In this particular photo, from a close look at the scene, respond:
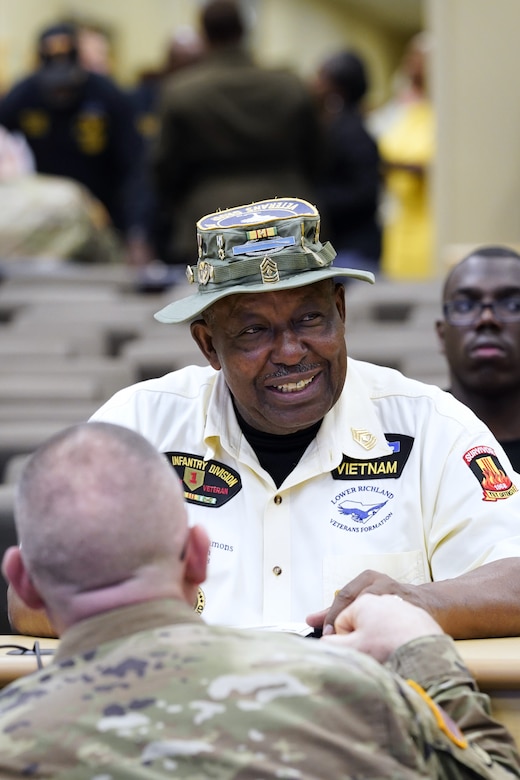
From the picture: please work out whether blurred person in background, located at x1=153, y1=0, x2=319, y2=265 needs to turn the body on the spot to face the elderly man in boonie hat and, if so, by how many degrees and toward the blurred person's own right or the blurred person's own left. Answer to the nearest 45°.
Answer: approximately 180°

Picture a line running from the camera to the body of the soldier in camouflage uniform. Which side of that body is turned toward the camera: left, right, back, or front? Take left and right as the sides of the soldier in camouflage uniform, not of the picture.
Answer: back

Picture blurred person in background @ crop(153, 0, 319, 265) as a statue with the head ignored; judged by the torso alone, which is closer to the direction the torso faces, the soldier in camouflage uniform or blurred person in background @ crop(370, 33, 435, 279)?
the blurred person in background

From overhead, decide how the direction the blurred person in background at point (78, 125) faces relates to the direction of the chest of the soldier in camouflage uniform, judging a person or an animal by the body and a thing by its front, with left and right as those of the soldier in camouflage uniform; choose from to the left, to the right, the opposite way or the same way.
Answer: the opposite way

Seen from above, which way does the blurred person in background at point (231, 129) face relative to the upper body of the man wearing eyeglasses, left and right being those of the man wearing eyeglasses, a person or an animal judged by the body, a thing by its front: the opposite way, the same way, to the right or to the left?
the opposite way

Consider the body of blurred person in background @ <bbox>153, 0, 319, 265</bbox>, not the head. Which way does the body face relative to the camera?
away from the camera

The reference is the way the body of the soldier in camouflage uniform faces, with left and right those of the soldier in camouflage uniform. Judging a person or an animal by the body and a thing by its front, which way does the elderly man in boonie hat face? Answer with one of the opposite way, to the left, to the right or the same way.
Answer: the opposite way

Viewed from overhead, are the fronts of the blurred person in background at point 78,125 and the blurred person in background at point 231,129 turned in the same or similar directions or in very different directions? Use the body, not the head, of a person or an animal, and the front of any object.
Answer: very different directions

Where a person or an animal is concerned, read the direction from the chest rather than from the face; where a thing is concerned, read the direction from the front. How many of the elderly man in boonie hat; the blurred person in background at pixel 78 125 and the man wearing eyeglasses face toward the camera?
3

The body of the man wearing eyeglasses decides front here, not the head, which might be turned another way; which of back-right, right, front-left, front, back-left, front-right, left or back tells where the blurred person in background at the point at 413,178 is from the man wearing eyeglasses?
back

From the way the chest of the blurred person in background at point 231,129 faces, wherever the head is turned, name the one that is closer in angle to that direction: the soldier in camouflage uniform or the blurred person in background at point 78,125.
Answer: the blurred person in background

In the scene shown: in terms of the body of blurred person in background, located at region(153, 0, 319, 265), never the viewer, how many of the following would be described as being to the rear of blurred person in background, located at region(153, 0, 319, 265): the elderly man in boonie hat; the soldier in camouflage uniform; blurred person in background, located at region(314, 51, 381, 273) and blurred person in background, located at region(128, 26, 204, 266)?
2

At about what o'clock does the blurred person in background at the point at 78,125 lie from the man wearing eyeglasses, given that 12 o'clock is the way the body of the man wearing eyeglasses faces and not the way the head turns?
The blurred person in background is roughly at 5 o'clock from the man wearing eyeglasses.

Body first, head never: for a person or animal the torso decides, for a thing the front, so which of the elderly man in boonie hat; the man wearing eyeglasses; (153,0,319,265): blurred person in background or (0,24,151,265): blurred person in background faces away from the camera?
(153,0,319,265): blurred person in background

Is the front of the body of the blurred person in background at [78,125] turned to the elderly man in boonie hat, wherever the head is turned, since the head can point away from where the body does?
yes

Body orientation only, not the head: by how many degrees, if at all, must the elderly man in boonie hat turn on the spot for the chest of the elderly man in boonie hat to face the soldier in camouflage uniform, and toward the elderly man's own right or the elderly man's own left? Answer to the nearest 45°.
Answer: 0° — they already face them
